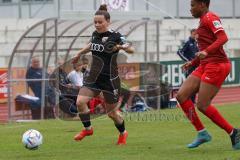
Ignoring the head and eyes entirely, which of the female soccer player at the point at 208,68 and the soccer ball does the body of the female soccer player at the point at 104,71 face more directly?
the soccer ball

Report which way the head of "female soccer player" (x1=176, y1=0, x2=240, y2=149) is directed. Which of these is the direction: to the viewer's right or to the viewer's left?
to the viewer's left

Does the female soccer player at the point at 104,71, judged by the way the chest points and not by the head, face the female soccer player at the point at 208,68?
no

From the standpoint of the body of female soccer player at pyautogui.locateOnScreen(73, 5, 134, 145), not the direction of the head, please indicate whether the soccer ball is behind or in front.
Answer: in front

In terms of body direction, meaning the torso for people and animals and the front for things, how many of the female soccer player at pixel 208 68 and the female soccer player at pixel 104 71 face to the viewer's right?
0

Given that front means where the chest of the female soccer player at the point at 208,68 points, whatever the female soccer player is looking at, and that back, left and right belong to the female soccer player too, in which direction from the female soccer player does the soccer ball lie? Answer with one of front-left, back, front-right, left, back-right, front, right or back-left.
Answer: front

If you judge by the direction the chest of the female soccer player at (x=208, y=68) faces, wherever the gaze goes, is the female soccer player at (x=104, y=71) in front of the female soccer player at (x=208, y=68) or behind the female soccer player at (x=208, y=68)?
in front

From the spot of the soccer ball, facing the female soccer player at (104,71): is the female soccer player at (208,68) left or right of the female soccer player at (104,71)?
right

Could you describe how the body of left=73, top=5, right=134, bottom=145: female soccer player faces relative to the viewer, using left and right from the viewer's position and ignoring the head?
facing the viewer and to the left of the viewer

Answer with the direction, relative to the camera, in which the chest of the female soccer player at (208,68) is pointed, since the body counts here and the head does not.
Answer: to the viewer's left

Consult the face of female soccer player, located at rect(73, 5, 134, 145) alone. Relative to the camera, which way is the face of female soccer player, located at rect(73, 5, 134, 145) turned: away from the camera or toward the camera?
toward the camera
